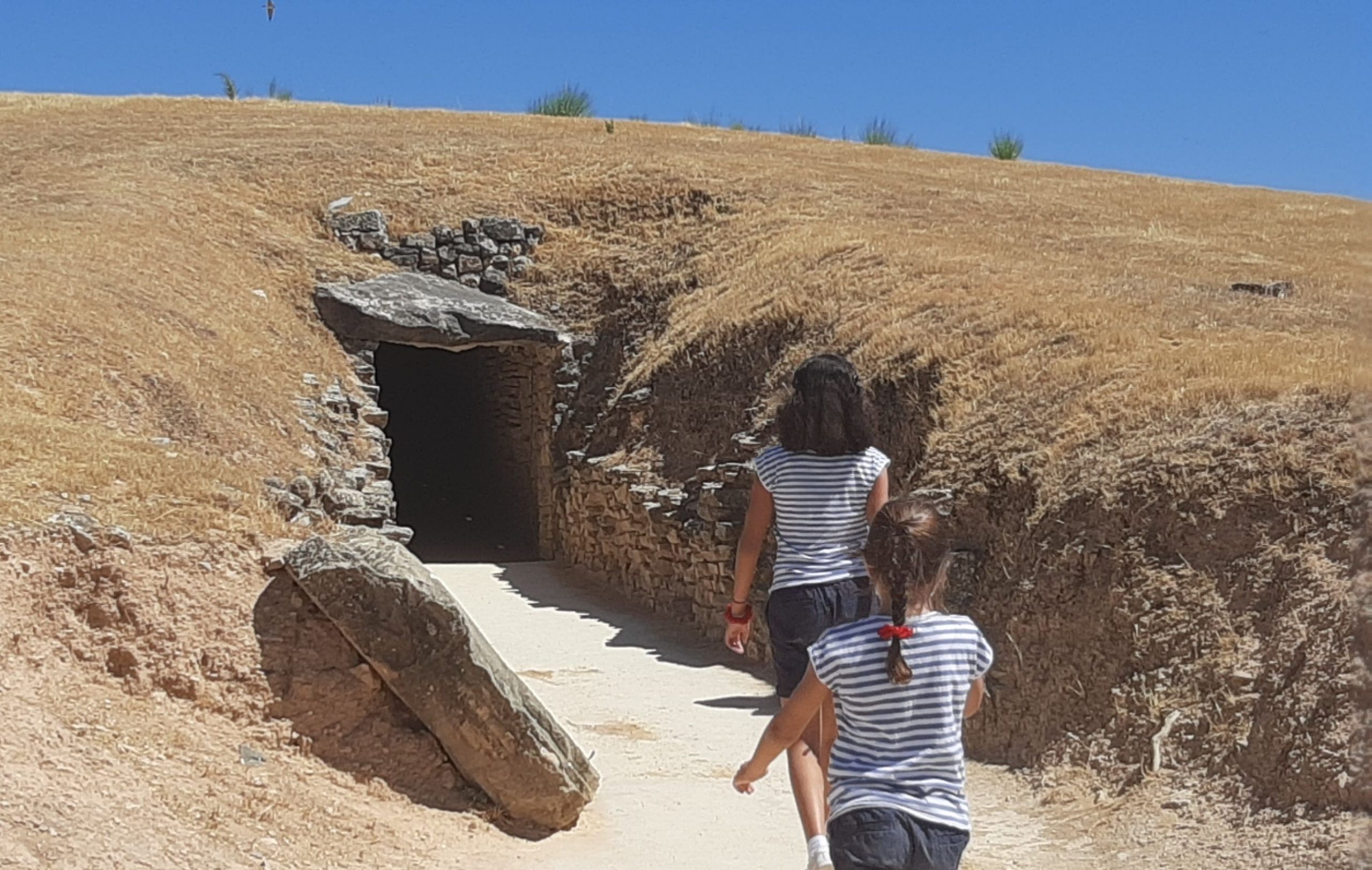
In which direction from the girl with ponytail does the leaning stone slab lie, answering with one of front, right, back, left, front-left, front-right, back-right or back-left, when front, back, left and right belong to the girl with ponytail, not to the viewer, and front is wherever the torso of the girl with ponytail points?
front-left

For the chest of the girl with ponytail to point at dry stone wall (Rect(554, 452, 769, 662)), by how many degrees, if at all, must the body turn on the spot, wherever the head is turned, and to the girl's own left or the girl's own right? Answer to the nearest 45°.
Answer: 0° — they already face it

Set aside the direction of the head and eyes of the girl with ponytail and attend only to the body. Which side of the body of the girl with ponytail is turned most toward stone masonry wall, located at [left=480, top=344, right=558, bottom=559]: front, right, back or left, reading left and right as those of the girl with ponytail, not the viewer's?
front

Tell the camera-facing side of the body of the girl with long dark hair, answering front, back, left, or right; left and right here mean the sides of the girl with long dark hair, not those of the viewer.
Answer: back

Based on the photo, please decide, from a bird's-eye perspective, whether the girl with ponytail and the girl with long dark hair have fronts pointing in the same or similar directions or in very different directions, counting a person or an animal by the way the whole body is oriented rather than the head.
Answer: same or similar directions

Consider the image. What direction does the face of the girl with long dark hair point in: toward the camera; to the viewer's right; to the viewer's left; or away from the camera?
away from the camera

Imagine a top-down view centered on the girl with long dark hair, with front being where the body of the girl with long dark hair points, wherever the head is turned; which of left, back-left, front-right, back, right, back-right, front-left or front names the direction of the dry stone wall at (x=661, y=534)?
front

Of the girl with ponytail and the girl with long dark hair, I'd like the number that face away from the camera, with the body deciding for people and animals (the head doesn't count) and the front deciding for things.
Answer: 2

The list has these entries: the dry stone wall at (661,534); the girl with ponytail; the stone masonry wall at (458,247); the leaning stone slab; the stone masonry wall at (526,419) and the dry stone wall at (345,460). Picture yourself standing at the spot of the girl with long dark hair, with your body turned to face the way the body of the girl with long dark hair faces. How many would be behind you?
1

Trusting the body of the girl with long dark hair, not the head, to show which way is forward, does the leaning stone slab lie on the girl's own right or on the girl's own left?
on the girl's own left

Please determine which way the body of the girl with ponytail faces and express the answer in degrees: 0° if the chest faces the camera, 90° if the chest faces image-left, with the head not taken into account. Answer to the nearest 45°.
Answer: approximately 180°

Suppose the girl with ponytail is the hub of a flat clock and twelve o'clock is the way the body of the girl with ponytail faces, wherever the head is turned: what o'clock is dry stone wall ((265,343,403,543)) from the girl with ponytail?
The dry stone wall is roughly at 11 o'clock from the girl with ponytail.

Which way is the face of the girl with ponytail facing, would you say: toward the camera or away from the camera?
away from the camera

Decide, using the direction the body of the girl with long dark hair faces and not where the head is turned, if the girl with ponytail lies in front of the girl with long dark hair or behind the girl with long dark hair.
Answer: behind

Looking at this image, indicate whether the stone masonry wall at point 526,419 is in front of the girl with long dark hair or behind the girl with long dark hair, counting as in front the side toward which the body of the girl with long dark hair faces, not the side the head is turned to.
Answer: in front

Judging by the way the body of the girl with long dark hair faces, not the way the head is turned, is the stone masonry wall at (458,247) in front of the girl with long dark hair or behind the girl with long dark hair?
in front

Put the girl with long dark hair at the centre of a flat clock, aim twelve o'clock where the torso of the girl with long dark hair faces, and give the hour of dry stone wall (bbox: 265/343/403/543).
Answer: The dry stone wall is roughly at 11 o'clock from the girl with long dark hair.
